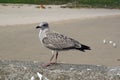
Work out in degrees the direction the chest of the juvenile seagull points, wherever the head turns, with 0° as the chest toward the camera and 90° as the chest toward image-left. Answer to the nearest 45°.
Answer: approximately 90°
